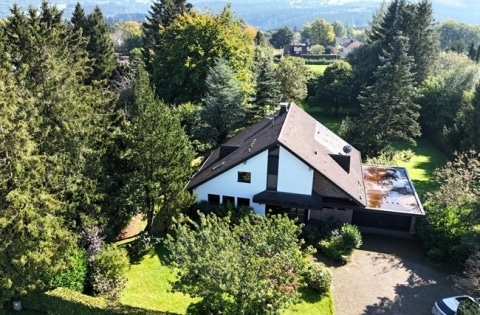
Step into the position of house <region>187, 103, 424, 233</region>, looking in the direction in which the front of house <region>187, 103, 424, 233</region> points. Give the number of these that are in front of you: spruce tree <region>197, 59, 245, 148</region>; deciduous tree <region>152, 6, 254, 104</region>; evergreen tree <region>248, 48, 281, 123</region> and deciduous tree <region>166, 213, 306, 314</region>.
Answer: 1

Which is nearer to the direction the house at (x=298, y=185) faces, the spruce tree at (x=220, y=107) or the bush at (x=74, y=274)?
the bush

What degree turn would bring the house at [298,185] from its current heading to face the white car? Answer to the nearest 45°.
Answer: approximately 45° to its left

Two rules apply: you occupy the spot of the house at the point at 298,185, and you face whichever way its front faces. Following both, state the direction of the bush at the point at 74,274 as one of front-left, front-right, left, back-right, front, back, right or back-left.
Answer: front-right

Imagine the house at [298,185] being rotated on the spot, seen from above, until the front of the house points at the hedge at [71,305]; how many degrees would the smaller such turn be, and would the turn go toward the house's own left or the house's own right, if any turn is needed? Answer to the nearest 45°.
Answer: approximately 45° to the house's own right

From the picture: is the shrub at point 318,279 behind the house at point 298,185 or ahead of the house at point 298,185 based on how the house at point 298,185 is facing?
ahead

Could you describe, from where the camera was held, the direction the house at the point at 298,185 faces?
facing the viewer

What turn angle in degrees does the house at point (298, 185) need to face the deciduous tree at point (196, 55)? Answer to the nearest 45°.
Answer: approximately 135° to its right

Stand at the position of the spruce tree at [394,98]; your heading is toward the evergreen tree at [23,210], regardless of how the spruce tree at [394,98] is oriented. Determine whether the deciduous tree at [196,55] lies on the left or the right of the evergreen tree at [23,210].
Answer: right

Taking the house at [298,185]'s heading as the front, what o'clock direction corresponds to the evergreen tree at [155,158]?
The evergreen tree is roughly at 2 o'clock from the house.

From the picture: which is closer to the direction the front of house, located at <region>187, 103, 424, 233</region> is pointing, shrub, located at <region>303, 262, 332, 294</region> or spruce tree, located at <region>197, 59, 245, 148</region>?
the shrub

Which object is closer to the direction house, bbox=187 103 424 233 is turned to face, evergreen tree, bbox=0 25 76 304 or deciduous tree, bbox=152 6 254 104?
the evergreen tree

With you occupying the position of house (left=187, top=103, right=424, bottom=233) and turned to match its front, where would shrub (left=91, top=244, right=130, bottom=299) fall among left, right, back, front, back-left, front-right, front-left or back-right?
front-right

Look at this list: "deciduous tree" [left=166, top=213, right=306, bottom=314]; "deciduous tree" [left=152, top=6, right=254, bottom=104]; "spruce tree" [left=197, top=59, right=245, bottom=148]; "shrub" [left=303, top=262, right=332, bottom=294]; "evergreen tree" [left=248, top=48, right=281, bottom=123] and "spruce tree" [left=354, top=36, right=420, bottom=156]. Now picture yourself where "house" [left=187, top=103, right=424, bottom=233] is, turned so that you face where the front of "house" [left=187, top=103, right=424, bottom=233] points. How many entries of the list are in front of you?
2

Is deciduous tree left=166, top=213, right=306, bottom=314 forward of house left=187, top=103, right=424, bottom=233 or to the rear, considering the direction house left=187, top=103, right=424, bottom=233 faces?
forward
